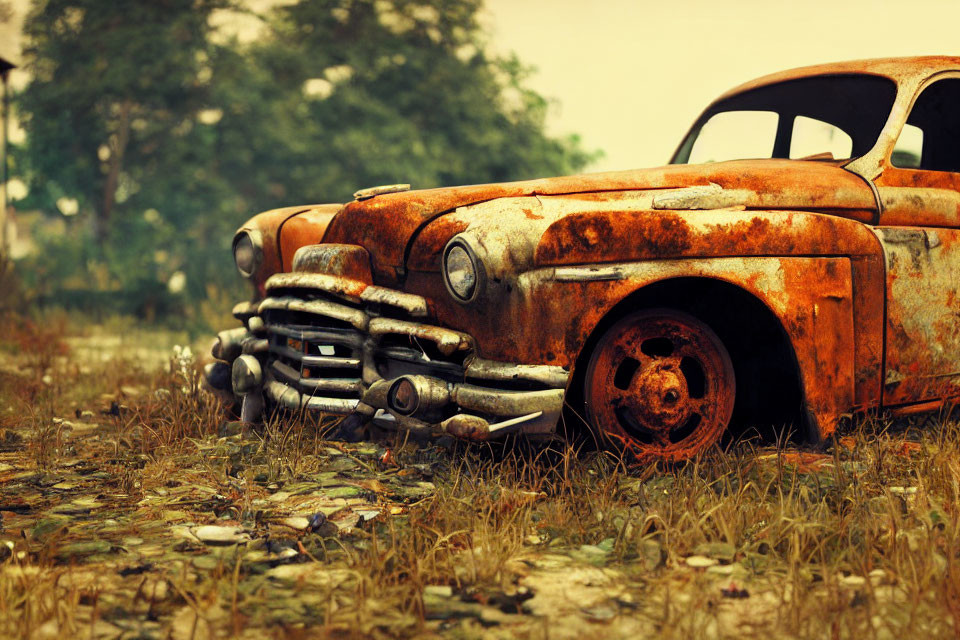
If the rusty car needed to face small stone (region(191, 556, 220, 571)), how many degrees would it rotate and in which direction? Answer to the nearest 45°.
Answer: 0° — it already faces it

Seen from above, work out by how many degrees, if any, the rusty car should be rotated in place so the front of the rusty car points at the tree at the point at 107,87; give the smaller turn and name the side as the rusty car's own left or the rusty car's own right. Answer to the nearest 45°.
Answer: approximately 90° to the rusty car's own right

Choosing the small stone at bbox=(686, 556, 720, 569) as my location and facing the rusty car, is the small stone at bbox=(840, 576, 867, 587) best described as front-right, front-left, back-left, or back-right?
back-right

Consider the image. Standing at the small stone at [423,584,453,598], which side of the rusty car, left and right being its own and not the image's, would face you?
front

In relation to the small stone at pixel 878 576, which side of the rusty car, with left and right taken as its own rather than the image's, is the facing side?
left

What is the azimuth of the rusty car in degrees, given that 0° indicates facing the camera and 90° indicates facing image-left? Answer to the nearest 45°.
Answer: approximately 45°

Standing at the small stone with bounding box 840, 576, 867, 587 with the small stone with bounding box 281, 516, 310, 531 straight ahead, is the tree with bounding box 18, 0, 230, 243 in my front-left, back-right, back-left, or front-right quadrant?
front-right

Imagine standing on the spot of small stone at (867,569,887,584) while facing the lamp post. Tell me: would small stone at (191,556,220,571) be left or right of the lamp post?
left

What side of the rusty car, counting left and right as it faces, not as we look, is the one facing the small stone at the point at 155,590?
front

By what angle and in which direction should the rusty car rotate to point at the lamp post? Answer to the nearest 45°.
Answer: approximately 90° to its right

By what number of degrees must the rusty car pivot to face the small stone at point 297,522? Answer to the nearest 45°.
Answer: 0° — it already faces it

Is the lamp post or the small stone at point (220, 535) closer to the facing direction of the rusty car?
the small stone

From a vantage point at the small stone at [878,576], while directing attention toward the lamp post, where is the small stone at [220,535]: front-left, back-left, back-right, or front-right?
front-left

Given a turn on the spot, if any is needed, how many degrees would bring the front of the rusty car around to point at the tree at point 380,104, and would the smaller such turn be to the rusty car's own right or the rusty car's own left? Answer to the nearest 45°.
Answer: approximately 135° to the rusty car's own right

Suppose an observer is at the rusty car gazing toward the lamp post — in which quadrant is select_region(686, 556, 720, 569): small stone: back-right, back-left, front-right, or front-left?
back-left
